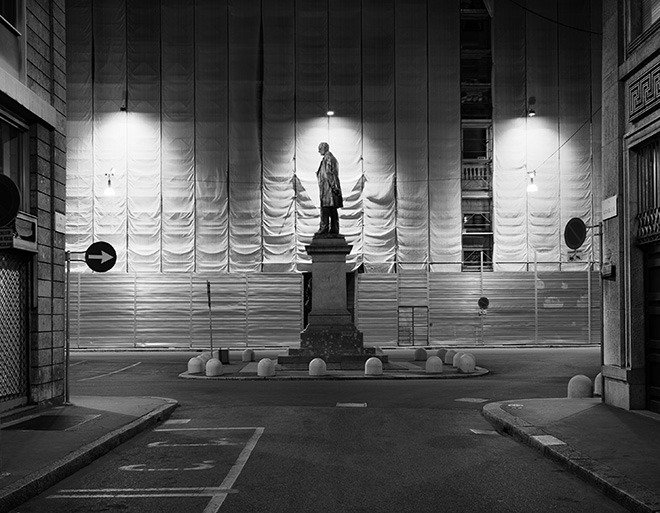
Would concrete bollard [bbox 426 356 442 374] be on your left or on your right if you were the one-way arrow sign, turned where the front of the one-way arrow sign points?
on your left

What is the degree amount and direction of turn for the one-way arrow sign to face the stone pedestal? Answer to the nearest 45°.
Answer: approximately 135° to its left

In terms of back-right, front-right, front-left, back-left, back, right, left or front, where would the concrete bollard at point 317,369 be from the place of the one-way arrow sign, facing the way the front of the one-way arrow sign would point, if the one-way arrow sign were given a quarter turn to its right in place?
back-right

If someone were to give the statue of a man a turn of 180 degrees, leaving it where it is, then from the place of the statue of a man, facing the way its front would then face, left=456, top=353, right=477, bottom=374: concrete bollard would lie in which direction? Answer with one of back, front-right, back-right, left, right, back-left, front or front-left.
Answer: front-right

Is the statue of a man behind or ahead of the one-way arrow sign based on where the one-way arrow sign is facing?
behind

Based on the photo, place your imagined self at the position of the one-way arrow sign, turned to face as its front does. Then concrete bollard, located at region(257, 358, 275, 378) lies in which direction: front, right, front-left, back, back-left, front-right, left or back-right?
back-left

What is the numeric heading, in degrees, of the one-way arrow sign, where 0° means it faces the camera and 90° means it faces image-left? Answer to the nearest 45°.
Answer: approximately 0°

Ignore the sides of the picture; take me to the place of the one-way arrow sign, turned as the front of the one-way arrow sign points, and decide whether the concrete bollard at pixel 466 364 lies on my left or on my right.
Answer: on my left

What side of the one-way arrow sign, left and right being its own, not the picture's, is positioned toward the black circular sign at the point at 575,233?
left
